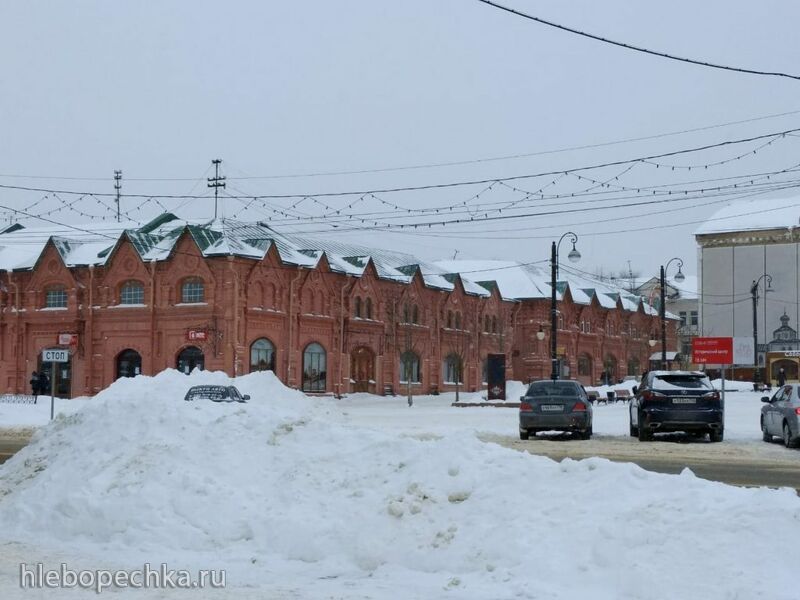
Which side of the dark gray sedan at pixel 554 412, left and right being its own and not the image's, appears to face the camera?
back

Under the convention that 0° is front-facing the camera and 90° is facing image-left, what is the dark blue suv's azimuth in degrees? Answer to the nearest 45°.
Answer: approximately 180°

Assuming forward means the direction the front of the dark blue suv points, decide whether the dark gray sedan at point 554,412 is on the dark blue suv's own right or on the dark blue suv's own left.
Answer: on the dark blue suv's own left

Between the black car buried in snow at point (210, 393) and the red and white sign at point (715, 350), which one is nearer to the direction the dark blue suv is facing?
the red and white sign

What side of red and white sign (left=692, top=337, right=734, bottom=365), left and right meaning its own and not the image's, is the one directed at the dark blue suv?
front

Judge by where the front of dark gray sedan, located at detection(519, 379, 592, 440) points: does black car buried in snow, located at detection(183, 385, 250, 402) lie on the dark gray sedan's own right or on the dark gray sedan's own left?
on the dark gray sedan's own left

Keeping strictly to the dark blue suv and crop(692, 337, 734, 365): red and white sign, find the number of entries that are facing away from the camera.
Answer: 1

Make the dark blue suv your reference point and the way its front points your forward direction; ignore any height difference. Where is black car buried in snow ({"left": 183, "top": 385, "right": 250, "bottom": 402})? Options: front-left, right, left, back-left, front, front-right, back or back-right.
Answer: left

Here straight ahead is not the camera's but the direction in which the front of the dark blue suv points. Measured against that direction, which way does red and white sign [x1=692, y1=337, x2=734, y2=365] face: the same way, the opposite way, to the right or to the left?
the opposite way

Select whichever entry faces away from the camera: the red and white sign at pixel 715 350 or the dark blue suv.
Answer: the dark blue suv

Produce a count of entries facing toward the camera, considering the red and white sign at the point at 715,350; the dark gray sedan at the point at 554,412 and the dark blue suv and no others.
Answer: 1

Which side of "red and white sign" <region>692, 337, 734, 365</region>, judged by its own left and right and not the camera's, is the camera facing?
front

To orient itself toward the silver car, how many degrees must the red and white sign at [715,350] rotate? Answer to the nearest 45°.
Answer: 0° — it already faces it

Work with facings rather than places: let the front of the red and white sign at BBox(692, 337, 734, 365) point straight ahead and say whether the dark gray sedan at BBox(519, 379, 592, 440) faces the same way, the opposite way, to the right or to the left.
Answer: the opposite way

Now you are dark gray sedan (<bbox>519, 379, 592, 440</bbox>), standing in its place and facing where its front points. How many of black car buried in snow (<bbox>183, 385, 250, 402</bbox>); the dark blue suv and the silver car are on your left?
1
